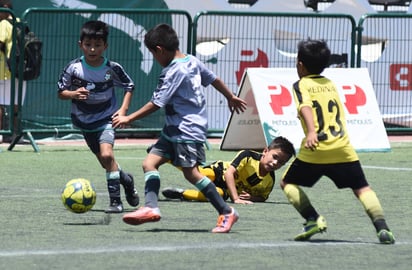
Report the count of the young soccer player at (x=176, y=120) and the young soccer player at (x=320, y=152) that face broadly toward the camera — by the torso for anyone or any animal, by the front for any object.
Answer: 0

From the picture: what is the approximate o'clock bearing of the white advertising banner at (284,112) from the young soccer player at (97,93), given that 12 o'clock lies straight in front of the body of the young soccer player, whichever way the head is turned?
The white advertising banner is roughly at 7 o'clock from the young soccer player.

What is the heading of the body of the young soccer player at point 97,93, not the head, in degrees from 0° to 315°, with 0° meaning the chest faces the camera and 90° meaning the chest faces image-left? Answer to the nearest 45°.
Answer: approximately 0°

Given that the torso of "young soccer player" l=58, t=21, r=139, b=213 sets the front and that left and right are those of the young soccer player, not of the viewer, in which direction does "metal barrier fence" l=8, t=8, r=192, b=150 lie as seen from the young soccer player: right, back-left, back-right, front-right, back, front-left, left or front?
back

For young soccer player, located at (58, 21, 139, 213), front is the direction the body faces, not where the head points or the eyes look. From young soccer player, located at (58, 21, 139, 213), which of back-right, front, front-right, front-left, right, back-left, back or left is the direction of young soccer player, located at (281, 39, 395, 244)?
front-left

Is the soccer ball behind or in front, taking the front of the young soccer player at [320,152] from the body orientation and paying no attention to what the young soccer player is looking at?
in front

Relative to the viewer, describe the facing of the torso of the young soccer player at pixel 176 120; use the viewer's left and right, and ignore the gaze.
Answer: facing away from the viewer and to the left of the viewer

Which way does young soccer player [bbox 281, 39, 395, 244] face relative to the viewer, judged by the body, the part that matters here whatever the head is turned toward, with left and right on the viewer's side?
facing away from the viewer and to the left of the viewer

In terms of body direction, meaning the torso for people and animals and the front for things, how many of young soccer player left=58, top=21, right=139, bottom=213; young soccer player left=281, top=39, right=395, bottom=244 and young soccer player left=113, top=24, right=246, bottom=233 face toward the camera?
1
